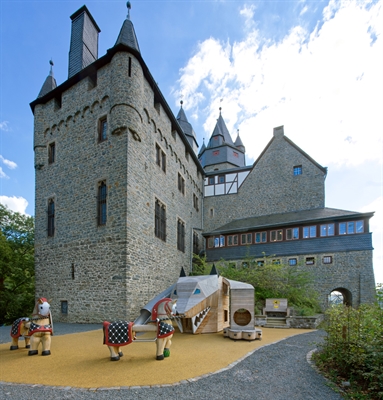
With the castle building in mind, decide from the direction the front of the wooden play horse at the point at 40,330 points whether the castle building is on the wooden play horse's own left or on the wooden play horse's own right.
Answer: on the wooden play horse's own left

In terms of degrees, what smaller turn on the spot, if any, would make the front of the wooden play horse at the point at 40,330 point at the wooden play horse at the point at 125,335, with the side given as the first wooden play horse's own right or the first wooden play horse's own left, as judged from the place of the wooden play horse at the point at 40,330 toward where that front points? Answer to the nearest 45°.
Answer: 0° — it already faces it

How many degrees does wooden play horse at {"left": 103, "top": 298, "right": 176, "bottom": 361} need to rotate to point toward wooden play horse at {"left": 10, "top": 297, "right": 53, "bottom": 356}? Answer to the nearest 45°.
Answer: approximately 135° to its left

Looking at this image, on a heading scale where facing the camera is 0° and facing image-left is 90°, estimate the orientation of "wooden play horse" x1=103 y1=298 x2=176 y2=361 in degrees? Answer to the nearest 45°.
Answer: approximately 270°

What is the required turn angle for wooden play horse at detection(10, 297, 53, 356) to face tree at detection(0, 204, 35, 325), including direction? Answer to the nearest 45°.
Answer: approximately 135° to its left

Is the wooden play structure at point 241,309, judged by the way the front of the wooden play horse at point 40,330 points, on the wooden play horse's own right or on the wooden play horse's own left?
on the wooden play horse's own left

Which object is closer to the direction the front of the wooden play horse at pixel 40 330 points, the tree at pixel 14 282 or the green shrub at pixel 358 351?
the green shrub

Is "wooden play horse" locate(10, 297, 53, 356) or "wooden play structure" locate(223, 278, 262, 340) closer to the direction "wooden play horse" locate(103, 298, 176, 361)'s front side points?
the wooden play structure

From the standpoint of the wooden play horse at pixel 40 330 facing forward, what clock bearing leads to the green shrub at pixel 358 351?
The green shrub is roughly at 12 o'clock from the wooden play horse.

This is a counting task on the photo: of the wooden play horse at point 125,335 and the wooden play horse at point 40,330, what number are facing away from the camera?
0

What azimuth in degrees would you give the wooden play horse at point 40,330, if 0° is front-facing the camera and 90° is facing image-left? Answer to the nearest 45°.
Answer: approximately 315°
